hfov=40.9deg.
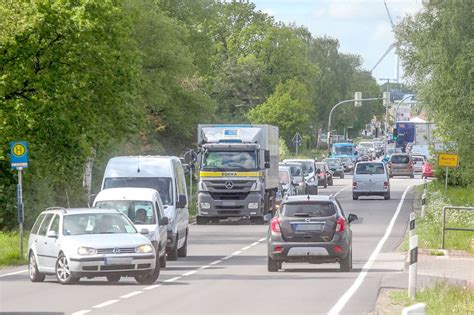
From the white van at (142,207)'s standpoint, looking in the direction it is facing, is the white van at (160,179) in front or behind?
behind

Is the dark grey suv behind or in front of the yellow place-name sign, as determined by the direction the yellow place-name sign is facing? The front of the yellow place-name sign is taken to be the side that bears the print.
in front

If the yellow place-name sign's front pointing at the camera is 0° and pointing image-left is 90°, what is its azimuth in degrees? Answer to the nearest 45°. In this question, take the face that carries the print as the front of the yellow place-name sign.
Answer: approximately 0°

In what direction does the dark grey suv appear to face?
away from the camera

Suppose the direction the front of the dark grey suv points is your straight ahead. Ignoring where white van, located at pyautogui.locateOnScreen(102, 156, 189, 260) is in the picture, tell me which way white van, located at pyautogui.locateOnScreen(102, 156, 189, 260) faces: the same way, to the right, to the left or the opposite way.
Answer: the opposite way

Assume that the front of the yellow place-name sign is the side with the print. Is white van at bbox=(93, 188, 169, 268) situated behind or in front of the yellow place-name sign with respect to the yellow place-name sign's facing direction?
in front

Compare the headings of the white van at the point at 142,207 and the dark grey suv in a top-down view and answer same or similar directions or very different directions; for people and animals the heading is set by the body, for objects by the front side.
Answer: very different directions

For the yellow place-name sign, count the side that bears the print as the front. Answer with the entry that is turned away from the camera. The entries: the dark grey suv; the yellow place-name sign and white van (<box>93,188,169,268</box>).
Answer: the dark grey suv
